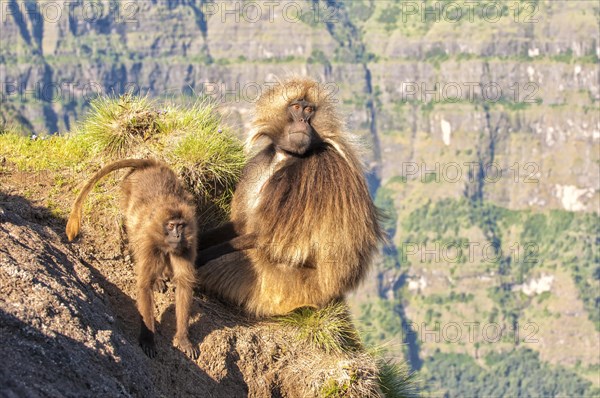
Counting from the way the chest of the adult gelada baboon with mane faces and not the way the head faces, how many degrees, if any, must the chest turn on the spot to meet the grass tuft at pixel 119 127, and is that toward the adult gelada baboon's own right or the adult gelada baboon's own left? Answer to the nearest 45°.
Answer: approximately 90° to the adult gelada baboon's own right

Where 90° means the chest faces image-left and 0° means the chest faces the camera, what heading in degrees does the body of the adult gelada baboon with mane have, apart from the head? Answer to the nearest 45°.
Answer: approximately 45°

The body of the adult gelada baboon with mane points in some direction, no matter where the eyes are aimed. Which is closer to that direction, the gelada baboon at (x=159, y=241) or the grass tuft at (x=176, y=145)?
the gelada baboon

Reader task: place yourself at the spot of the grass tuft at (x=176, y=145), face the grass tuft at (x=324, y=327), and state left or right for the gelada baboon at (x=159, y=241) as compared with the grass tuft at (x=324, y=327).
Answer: right

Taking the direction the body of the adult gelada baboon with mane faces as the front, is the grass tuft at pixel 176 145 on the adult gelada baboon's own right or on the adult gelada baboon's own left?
on the adult gelada baboon's own right
